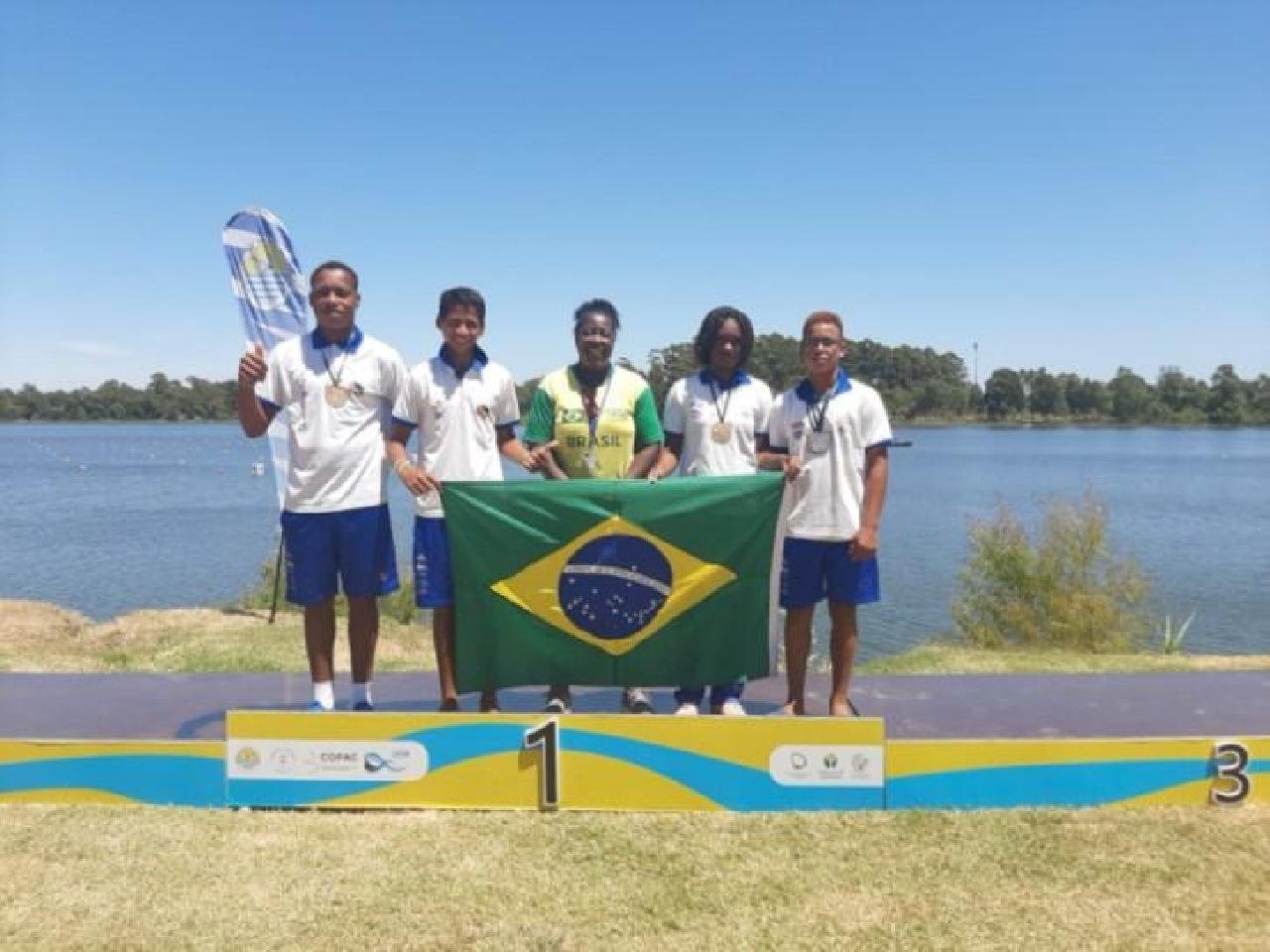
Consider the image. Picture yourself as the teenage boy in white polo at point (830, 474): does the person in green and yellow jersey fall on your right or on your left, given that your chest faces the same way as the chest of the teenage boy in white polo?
on your right

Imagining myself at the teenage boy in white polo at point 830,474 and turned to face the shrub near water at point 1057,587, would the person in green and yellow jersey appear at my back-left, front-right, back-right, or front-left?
back-left

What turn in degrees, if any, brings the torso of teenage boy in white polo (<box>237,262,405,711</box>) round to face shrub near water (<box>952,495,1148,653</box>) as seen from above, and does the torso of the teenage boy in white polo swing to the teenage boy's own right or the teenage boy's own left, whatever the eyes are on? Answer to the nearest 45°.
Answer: approximately 135° to the teenage boy's own left
